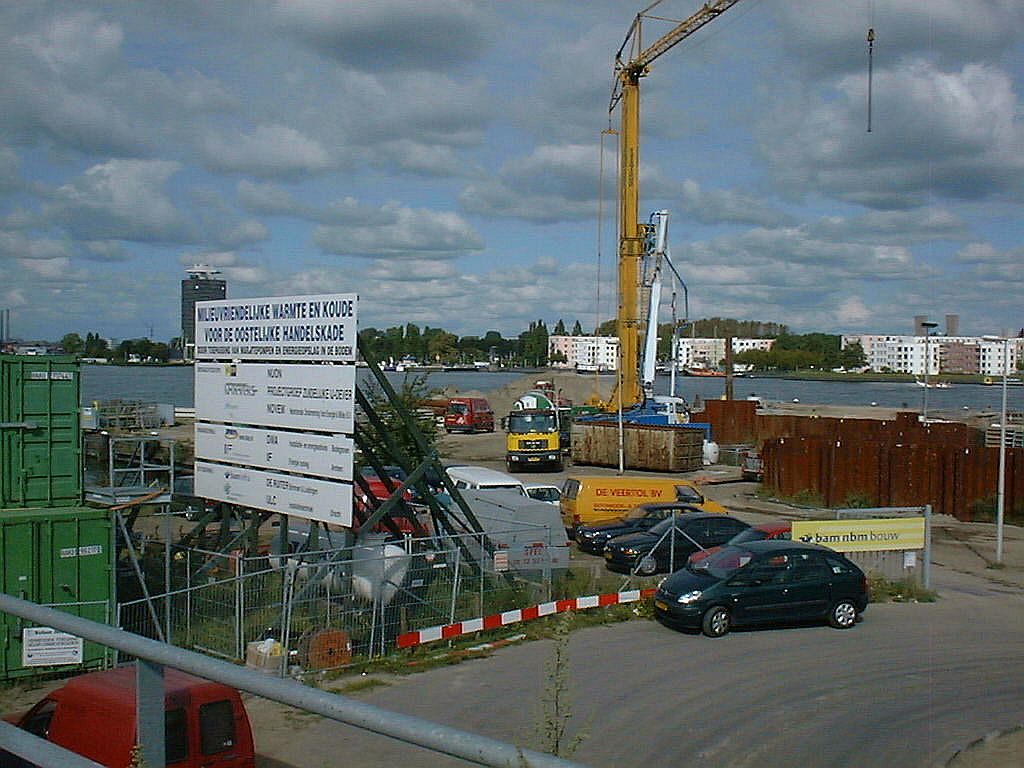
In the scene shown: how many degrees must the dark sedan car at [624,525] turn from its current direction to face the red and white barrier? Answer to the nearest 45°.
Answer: approximately 45° to its left

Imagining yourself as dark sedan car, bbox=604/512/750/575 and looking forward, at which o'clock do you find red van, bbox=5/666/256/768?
The red van is roughly at 11 o'clock from the dark sedan car.

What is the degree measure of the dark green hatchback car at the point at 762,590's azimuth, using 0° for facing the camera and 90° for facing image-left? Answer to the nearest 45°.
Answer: approximately 45°

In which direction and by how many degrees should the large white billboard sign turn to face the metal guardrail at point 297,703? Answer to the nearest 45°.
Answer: approximately 45° to its left

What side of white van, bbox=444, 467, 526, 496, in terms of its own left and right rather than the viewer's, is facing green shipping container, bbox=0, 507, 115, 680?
front

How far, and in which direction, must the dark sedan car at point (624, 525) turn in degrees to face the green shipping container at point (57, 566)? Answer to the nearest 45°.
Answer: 0° — it already faces it

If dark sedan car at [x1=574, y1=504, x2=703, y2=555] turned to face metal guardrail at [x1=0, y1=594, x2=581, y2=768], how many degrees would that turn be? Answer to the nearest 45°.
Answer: approximately 45° to its left

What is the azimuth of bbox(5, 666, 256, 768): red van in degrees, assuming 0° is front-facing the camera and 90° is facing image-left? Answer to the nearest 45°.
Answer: approximately 135°

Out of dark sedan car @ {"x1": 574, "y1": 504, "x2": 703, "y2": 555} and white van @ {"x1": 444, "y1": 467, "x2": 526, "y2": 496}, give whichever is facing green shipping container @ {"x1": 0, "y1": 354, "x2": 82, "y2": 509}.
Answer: the dark sedan car
